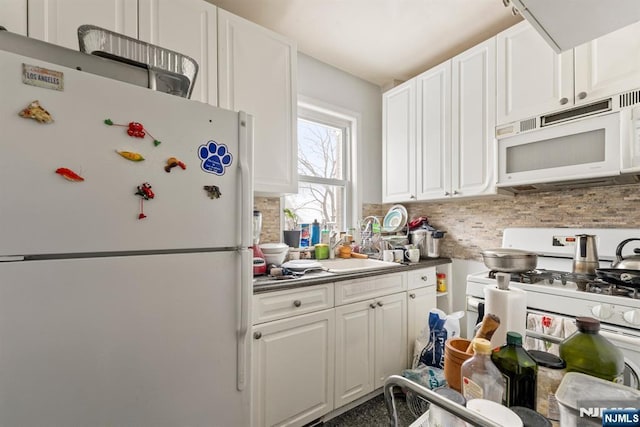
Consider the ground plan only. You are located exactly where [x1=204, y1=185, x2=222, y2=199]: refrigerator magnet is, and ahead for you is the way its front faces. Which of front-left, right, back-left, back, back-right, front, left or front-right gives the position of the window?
back-left

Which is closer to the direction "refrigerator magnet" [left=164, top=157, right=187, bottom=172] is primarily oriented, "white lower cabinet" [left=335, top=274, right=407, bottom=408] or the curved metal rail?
the curved metal rail

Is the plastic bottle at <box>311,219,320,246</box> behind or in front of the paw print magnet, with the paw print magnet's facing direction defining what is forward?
behind

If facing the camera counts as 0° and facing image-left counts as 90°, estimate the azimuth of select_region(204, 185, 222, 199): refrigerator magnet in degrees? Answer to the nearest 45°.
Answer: approximately 0°

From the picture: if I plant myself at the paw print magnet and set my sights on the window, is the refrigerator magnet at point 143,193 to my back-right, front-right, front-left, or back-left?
back-left

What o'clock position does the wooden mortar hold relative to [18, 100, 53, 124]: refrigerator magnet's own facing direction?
The wooden mortar is roughly at 11 o'clock from the refrigerator magnet.

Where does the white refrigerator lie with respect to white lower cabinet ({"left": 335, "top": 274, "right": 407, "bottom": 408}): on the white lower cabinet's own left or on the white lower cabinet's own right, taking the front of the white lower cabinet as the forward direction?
on the white lower cabinet's own right
